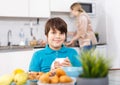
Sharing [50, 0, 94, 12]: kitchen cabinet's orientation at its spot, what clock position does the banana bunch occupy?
The banana bunch is roughly at 12 o'clock from the kitchen cabinet.

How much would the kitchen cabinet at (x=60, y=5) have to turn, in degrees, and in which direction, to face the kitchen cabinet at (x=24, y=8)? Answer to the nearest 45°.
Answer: approximately 45° to its right

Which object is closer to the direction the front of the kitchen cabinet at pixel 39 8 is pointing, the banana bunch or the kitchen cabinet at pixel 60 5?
the banana bunch

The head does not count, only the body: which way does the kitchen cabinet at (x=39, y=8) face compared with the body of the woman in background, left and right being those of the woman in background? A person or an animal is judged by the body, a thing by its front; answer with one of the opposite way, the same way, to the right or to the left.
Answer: to the left

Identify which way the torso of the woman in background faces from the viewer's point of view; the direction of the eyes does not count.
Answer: to the viewer's left

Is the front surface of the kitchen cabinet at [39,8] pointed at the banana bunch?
yes

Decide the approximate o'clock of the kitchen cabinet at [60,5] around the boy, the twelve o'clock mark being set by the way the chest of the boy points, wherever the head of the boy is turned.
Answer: The kitchen cabinet is roughly at 6 o'clock from the boy.

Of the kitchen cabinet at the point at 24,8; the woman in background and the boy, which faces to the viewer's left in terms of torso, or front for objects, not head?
the woman in background

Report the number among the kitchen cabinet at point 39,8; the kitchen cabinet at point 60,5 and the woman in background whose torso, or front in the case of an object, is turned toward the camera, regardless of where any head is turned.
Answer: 2
